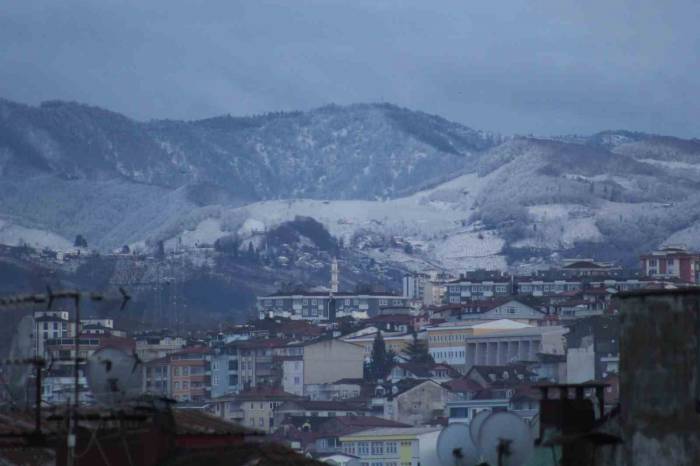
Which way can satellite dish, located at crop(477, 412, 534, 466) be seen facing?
away from the camera
